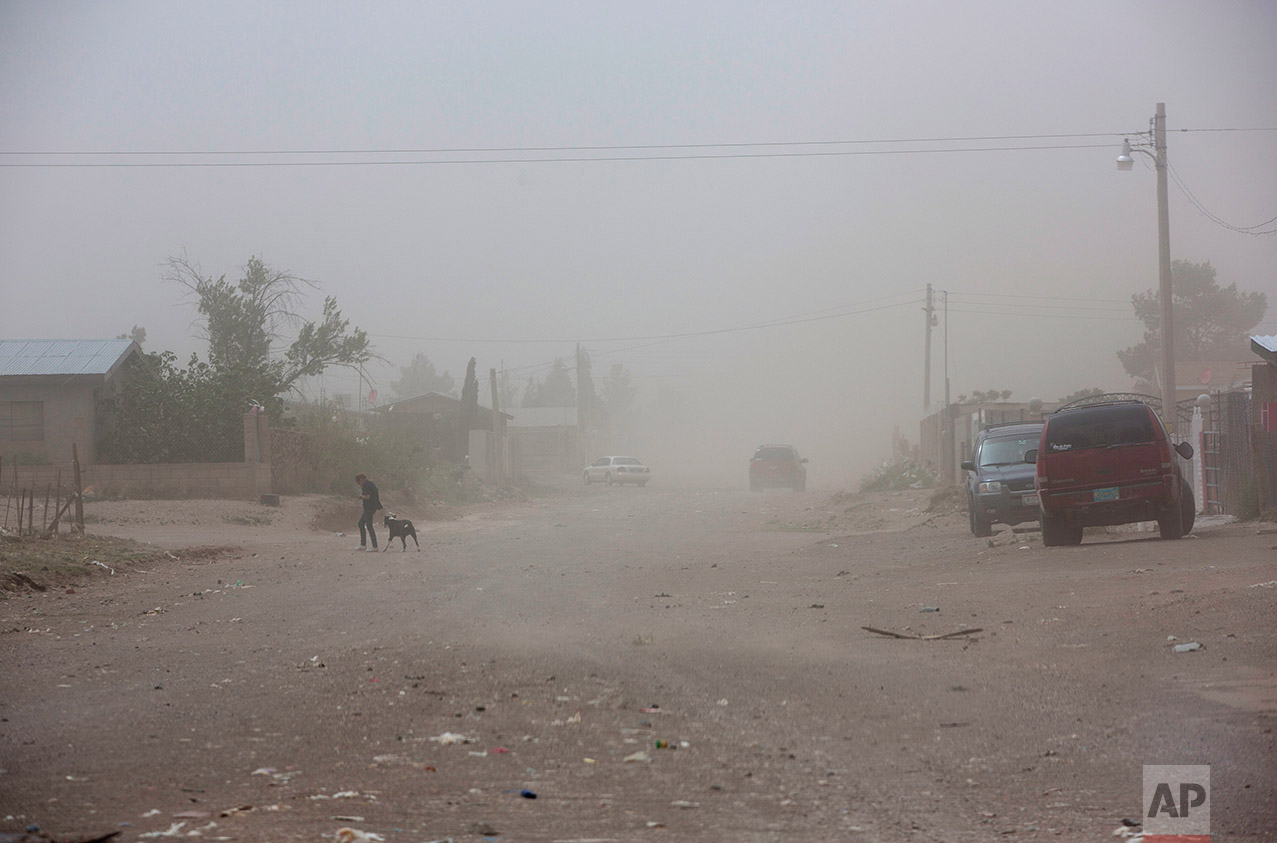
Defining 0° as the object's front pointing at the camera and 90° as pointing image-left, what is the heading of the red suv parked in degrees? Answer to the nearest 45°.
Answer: approximately 180°

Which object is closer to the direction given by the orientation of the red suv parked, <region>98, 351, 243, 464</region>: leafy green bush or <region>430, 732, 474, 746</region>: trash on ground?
the leafy green bush

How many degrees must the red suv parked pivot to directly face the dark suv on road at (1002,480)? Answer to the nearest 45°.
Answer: approximately 45° to its left

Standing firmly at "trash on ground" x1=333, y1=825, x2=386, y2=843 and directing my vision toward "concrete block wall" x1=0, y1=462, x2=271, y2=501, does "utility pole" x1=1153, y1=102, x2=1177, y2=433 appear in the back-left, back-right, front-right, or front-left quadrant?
front-right

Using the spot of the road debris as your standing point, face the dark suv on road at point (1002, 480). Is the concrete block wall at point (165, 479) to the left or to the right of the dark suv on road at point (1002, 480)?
left

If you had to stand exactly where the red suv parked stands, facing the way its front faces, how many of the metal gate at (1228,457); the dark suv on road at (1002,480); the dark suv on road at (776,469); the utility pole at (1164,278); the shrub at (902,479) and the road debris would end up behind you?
1

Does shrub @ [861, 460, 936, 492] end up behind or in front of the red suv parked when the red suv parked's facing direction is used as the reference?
in front

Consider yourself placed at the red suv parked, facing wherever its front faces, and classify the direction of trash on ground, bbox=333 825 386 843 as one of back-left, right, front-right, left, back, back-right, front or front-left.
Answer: back

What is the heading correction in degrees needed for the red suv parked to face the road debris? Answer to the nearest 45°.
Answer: approximately 180°

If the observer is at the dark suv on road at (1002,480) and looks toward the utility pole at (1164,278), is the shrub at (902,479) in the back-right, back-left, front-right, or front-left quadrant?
front-left

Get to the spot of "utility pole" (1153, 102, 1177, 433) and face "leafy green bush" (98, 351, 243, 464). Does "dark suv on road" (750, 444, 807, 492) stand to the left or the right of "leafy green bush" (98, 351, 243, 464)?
right

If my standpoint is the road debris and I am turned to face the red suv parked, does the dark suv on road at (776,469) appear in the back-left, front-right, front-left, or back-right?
front-left

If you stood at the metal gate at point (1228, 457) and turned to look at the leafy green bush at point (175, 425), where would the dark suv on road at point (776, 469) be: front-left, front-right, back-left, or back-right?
front-right

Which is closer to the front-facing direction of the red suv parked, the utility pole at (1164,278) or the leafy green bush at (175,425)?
the utility pole

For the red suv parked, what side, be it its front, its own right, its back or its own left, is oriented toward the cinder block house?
left

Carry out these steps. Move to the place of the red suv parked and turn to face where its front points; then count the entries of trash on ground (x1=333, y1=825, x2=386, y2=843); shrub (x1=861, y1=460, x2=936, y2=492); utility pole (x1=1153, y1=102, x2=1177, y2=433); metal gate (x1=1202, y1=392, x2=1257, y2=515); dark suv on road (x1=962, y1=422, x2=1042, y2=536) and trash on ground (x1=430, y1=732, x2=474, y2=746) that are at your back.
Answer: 2

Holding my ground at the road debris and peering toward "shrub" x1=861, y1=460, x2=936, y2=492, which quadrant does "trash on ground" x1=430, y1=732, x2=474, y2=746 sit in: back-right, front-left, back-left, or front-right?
back-left

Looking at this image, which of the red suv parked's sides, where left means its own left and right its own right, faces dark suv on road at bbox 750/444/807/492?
front

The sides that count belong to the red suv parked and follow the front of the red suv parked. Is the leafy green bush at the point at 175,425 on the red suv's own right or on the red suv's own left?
on the red suv's own left
